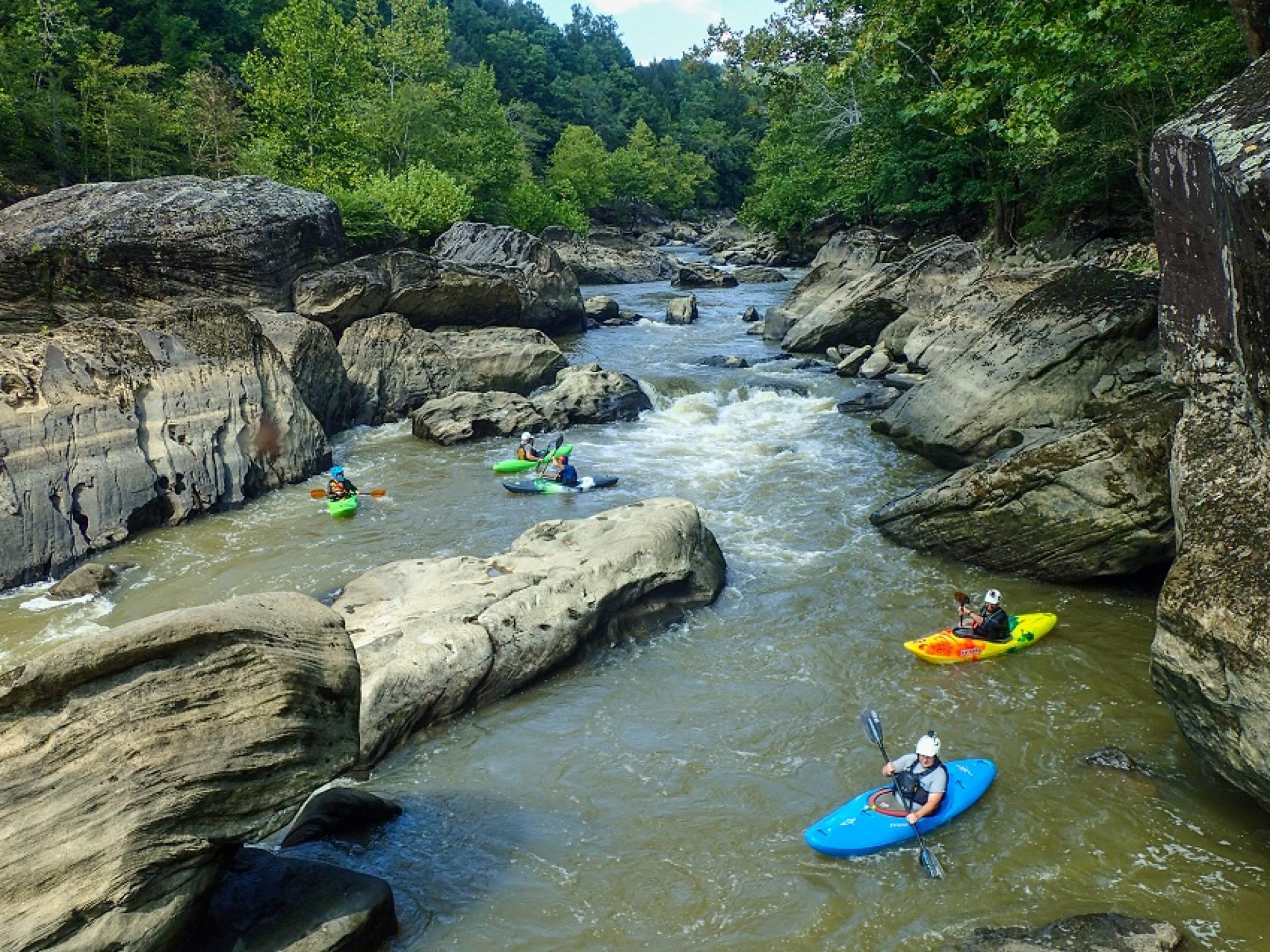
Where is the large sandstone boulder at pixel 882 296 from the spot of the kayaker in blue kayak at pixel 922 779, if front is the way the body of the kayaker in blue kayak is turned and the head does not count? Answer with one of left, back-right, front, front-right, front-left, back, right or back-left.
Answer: back-right

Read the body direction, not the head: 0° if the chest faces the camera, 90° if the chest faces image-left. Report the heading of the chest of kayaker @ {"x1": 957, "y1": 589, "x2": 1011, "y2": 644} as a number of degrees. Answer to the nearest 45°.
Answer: approximately 45°

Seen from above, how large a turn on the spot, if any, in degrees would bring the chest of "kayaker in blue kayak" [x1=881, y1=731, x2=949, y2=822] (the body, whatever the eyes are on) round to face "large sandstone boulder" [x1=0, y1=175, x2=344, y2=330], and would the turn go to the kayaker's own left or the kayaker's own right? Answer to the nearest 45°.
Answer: approximately 90° to the kayaker's own right

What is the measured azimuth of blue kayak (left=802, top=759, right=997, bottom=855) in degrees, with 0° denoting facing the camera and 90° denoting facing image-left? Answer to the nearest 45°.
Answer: approximately 45°

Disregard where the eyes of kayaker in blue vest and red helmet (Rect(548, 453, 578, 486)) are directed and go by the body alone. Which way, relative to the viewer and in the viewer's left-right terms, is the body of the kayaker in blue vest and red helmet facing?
facing to the left of the viewer

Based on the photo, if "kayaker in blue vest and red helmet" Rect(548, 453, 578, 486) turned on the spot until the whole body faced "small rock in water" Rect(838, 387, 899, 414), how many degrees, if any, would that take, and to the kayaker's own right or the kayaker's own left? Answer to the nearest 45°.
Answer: approximately 135° to the kayaker's own right

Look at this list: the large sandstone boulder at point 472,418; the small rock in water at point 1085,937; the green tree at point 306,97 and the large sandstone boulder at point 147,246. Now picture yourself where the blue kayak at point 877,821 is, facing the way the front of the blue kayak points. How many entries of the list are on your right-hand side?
3

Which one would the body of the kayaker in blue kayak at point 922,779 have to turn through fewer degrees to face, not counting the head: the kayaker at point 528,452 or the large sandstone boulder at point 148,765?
the large sandstone boulder
